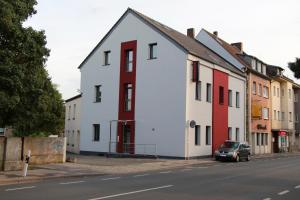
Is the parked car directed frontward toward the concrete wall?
yes

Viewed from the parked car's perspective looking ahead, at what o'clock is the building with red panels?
The building with red panels is roughly at 2 o'clock from the parked car.

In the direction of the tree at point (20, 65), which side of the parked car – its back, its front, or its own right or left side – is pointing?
front

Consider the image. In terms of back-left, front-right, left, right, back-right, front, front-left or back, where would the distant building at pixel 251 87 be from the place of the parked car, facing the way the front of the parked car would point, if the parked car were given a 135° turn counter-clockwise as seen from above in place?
left

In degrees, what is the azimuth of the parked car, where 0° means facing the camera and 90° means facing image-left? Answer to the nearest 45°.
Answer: approximately 45°

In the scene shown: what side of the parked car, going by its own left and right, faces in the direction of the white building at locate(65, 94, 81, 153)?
right
